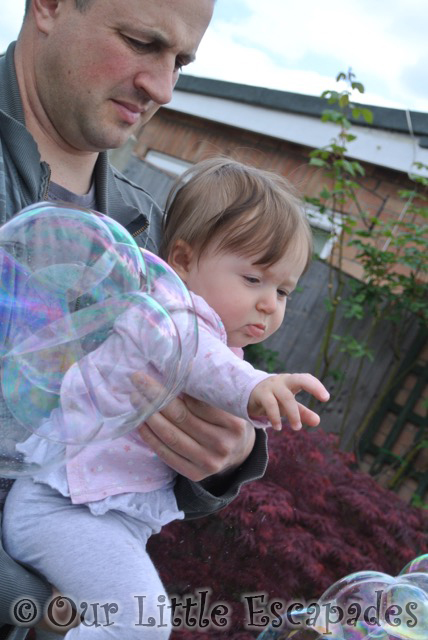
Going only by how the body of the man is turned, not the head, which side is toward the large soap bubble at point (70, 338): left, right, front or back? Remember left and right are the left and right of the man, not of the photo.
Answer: front

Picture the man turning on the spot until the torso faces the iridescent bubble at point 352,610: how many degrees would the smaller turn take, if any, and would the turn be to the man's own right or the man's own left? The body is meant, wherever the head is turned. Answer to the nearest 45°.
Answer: approximately 45° to the man's own left

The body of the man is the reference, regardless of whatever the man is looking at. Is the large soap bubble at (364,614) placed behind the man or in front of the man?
in front

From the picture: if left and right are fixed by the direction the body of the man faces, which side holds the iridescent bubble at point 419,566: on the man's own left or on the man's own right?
on the man's own left

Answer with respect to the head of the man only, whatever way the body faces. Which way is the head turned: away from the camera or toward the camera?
toward the camera
